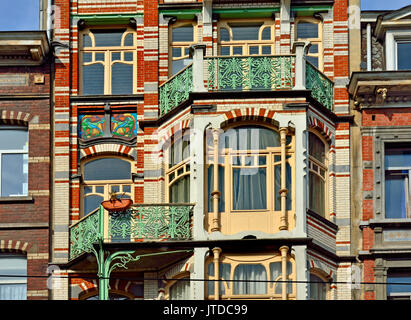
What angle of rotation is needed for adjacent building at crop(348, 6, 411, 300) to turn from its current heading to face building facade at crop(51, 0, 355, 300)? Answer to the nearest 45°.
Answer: approximately 90° to its right

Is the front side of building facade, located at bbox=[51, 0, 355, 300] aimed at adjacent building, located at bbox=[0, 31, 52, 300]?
no

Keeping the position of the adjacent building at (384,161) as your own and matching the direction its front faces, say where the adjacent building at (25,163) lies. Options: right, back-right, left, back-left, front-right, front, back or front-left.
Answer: right

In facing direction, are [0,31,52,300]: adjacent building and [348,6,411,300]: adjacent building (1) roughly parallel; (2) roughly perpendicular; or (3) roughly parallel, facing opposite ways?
roughly parallel

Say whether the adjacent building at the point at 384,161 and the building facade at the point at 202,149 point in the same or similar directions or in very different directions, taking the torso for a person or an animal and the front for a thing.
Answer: same or similar directions

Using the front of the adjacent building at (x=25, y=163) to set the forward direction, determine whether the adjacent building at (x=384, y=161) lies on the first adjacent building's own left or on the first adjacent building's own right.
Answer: on the first adjacent building's own left

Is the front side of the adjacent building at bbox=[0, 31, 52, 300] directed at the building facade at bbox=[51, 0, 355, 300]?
no

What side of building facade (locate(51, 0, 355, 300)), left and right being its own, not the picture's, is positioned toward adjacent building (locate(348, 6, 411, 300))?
left

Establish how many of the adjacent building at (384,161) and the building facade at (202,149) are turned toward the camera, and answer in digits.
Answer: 2

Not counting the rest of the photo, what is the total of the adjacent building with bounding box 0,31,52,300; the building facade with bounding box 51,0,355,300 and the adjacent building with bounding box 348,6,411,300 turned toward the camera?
3

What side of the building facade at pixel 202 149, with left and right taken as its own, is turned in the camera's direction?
front

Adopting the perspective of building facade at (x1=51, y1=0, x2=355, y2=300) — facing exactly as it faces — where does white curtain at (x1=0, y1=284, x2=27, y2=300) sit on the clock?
The white curtain is roughly at 3 o'clock from the building facade.

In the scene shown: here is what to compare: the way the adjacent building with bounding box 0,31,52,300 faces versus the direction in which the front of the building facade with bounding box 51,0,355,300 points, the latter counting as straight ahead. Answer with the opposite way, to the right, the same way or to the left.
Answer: the same way

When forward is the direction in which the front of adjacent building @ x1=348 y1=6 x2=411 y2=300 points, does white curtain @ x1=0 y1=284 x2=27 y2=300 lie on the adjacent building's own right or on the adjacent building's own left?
on the adjacent building's own right

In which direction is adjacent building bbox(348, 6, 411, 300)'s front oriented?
toward the camera

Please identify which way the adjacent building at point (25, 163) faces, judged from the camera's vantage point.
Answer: facing the viewer
